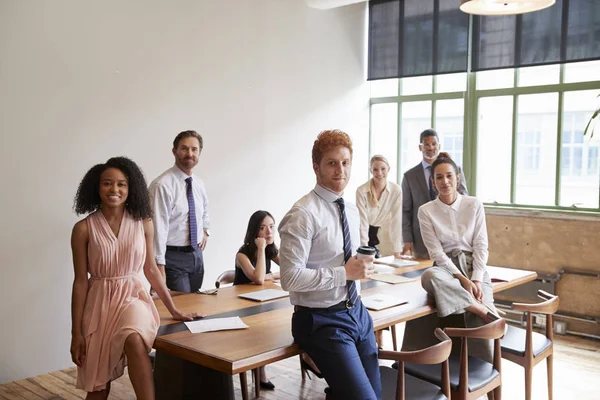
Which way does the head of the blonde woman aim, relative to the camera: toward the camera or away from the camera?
toward the camera

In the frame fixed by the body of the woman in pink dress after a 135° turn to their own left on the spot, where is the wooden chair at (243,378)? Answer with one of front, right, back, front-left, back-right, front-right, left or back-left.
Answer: front

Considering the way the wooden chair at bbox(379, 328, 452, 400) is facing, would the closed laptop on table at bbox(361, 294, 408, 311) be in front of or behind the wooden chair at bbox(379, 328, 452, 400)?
in front

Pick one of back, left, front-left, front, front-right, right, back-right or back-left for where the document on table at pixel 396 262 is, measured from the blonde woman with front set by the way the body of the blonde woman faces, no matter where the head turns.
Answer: front

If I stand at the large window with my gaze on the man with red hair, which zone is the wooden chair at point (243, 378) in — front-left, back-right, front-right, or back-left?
front-right

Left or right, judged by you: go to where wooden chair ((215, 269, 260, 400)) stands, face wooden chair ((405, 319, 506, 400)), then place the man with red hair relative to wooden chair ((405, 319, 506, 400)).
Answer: right

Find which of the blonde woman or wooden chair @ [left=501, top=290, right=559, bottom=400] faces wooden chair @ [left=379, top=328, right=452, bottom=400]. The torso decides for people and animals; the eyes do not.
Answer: the blonde woman

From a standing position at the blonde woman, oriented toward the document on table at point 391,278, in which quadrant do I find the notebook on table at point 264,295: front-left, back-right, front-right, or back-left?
front-right

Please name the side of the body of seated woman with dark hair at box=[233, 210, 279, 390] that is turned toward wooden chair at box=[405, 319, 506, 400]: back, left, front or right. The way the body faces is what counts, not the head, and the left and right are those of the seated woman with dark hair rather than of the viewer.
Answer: front

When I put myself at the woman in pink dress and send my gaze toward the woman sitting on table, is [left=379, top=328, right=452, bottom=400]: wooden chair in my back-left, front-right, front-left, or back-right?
front-right

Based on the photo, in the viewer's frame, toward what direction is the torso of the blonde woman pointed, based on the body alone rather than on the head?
toward the camera

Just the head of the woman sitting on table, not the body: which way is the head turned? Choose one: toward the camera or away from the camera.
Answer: toward the camera

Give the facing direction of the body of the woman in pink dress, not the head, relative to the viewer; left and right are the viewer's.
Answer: facing the viewer

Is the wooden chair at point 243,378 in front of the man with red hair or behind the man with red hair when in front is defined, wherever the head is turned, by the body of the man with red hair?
behind

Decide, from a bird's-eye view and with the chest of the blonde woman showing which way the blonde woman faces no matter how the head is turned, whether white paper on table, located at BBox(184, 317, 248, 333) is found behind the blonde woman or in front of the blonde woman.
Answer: in front
